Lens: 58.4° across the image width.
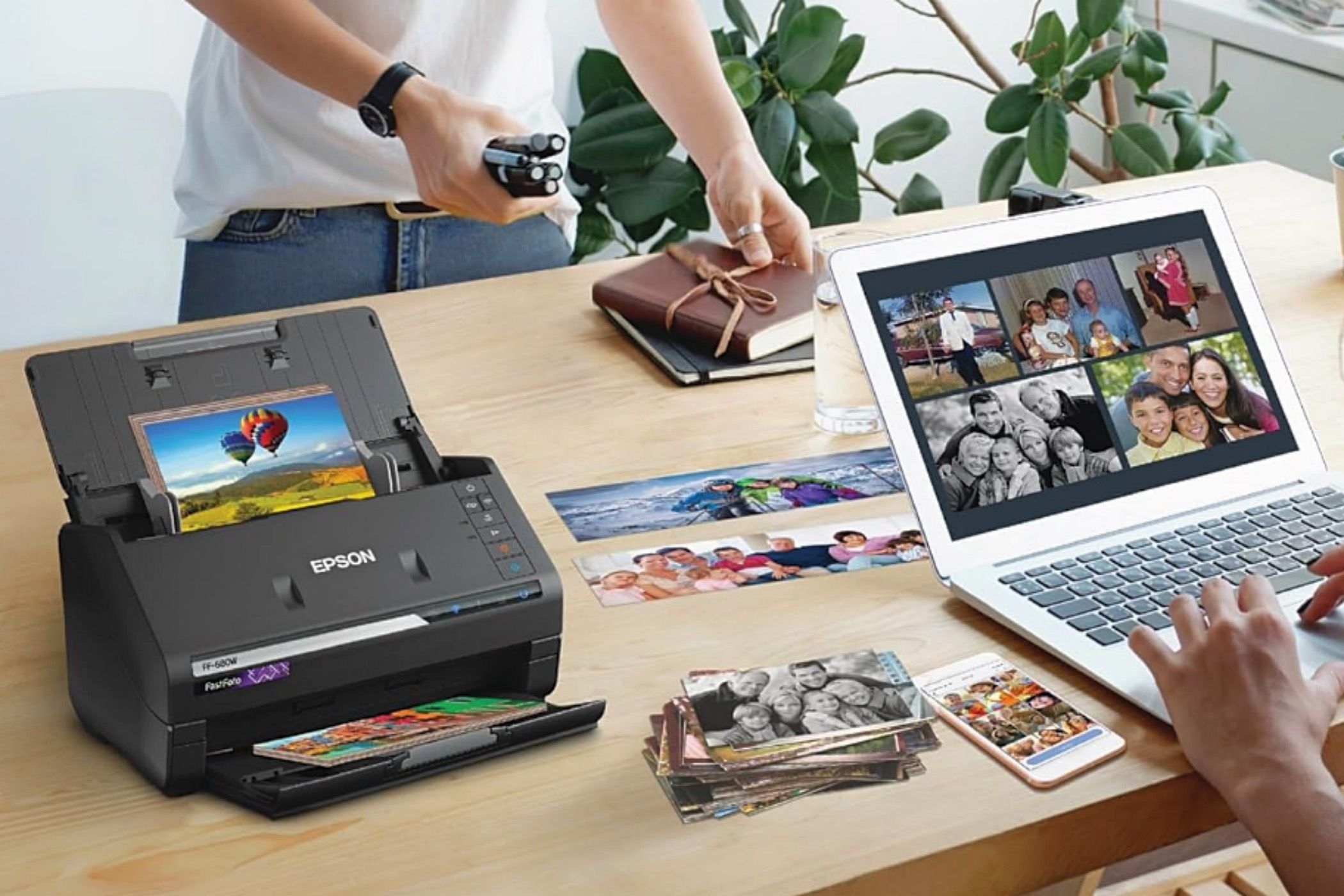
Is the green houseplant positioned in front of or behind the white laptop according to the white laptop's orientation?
behind

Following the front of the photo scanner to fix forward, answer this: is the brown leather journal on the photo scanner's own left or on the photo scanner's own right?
on the photo scanner's own left

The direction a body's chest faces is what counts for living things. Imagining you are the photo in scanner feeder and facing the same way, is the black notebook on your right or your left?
on your left

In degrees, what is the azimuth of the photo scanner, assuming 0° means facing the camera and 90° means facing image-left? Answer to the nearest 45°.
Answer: approximately 315°

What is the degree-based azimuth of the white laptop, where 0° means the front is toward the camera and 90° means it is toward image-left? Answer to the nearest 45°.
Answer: approximately 315°

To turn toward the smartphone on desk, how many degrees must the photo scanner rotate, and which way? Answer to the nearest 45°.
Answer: approximately 45° to its left

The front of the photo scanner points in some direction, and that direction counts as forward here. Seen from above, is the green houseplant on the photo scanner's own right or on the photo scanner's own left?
on the photo scanner's own left

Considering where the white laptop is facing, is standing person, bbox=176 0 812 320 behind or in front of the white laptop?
behind
